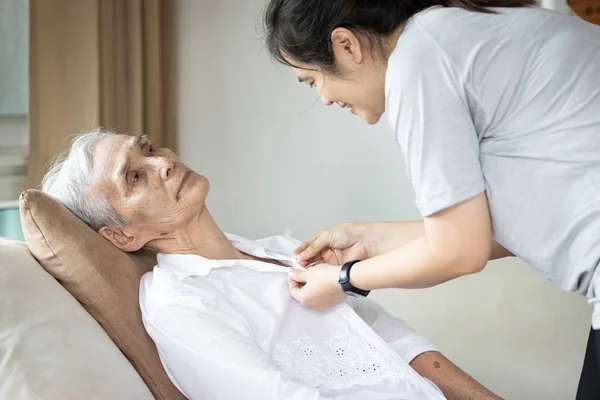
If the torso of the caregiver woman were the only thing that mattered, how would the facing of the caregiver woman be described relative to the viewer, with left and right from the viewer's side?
facing to the left of the viewer

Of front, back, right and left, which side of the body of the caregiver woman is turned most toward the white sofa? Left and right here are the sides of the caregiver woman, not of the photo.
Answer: front

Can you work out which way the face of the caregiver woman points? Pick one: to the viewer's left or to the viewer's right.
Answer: to the viewer's left

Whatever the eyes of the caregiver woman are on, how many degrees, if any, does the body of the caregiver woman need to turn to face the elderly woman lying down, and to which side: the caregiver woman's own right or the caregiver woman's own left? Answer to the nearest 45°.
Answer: approximately 45° to the caregiver woman's own right

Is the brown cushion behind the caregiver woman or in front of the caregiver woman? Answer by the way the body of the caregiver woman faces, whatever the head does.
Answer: in front
